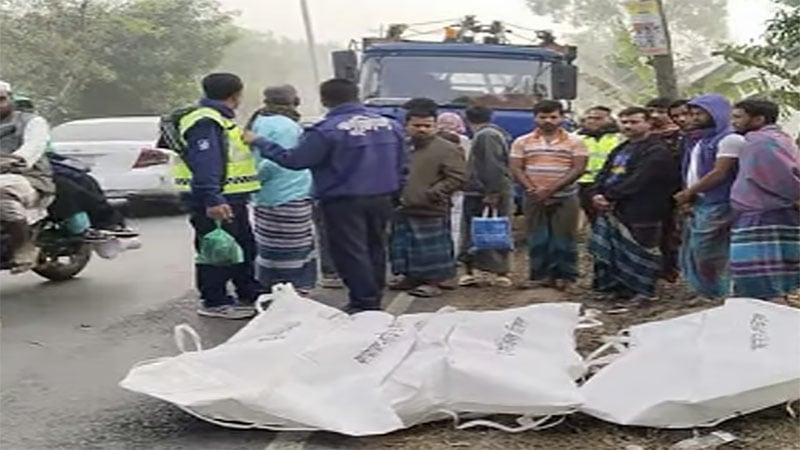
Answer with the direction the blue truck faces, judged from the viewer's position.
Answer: facing the viewer

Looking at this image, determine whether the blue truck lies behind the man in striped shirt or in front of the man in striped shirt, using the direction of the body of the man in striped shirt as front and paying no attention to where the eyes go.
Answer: behind

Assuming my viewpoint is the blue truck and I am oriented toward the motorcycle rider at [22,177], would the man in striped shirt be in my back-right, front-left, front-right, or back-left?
front-left

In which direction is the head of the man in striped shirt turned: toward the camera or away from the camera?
toward the camera

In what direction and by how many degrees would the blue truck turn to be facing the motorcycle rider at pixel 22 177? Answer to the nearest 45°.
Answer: approximately 45° to its right

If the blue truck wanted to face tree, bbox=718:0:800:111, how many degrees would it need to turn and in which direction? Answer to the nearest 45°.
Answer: approximately 90° to its left

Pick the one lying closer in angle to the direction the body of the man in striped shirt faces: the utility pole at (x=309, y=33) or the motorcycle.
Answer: the motorcycle

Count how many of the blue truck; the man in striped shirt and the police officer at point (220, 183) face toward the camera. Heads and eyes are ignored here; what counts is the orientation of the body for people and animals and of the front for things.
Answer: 2

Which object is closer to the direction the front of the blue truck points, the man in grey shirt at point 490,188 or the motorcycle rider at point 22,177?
the man in grey shirt

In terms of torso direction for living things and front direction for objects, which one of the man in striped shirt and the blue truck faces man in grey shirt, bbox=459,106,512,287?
the blue truck

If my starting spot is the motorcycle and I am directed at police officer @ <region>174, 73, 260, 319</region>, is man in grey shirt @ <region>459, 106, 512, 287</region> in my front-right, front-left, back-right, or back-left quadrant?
front-left

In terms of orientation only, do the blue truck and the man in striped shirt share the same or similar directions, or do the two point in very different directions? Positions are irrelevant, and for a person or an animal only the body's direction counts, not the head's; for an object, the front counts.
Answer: same or similar directions
